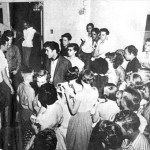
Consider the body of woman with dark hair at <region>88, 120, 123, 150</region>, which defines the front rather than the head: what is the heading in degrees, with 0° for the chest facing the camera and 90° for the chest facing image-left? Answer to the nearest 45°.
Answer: approximately 180°

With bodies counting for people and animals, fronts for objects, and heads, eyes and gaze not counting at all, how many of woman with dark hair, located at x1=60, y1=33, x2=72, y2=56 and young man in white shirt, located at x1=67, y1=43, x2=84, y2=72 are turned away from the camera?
0

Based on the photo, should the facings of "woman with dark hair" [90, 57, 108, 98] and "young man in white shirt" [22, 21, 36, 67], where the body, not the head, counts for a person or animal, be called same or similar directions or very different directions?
very different directions

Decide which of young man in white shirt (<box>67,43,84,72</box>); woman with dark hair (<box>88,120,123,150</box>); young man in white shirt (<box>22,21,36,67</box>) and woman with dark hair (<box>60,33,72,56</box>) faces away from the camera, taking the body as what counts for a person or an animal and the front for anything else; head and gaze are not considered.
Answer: woman with dark hair (<box>88,120,123,150</box>)

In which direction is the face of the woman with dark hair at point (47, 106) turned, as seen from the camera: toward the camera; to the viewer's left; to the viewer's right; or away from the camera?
away from the camera

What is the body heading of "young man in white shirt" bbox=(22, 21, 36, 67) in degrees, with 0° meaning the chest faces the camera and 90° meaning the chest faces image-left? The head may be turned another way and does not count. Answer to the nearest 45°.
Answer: approximately 45°

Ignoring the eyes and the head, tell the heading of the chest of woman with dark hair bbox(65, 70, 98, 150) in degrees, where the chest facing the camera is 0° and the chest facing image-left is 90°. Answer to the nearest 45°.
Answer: approximately 135°

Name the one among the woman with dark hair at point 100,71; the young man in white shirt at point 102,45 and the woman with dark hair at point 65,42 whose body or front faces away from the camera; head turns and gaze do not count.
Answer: the woman with dark hair at point 100,71

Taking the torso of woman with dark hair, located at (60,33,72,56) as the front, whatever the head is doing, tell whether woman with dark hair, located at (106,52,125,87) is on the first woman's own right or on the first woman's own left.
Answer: on the first woman's own left

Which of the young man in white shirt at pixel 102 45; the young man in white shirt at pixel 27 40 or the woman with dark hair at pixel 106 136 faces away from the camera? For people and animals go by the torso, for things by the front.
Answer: the woman with dark hair

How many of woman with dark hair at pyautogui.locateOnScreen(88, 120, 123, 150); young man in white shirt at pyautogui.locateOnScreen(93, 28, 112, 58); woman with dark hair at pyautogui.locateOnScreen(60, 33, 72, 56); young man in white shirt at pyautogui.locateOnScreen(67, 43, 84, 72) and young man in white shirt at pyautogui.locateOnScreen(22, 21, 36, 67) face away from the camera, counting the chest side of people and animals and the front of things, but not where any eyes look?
1

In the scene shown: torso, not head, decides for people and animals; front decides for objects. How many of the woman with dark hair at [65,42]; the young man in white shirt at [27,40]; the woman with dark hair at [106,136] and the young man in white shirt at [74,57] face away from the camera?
1

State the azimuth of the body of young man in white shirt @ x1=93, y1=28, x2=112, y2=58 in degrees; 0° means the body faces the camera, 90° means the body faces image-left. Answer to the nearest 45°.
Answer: approximately 45°

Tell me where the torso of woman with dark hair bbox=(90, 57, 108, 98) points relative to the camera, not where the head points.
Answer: away from the camera
